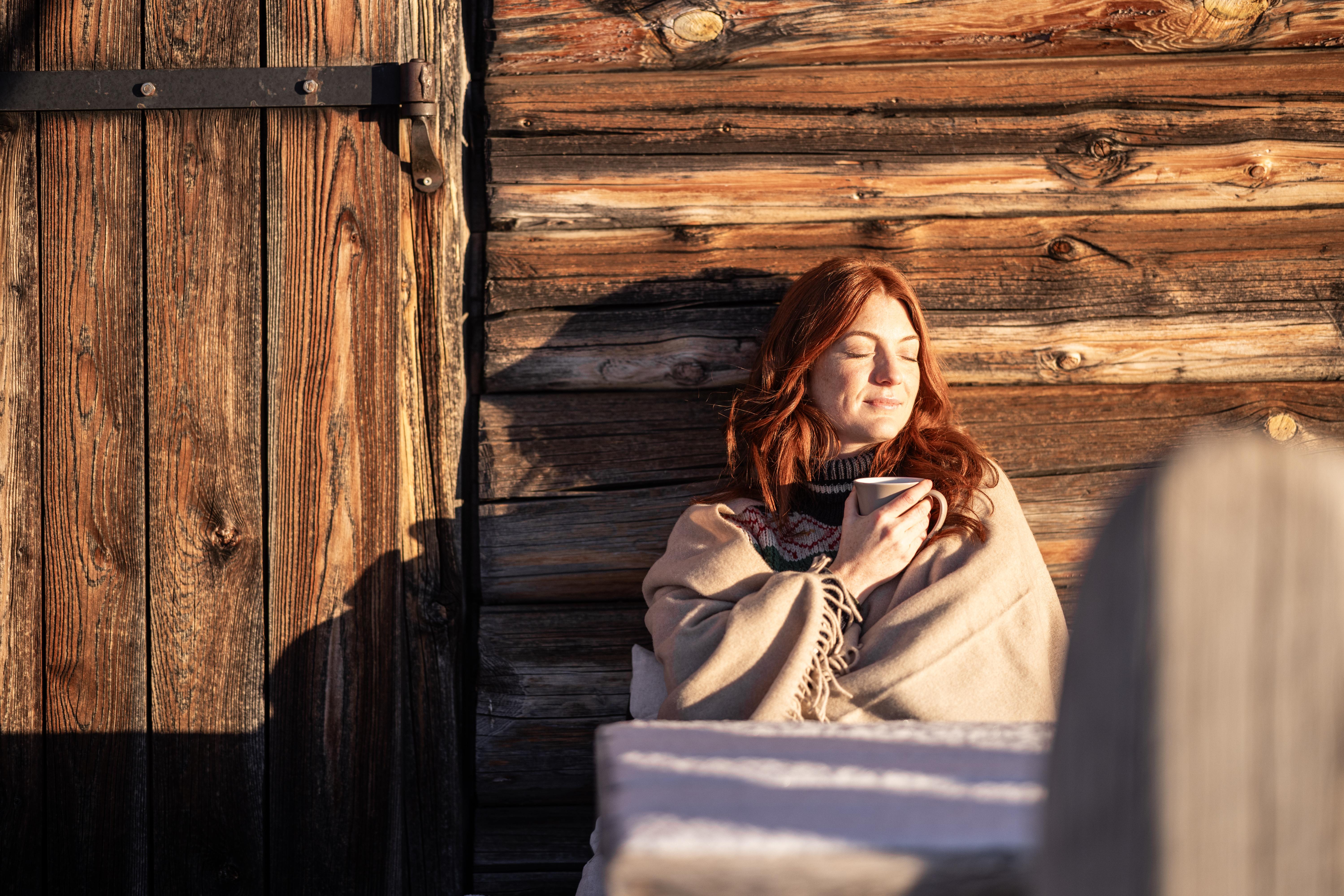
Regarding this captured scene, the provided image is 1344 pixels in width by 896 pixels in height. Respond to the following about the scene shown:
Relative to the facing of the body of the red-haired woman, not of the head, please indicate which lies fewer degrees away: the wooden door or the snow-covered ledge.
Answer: the snow-covered ledge

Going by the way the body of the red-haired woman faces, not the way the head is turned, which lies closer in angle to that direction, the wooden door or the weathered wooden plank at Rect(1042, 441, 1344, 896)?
the weathered wooden plank

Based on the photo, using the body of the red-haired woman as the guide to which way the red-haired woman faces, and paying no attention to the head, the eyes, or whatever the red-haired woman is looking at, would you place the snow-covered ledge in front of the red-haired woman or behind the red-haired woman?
in front

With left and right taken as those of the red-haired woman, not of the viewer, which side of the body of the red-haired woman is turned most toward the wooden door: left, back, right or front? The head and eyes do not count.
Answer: right

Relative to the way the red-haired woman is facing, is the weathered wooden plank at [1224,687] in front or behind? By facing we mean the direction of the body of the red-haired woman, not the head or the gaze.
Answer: in front

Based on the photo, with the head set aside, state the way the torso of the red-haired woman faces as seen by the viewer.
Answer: toward the camera
